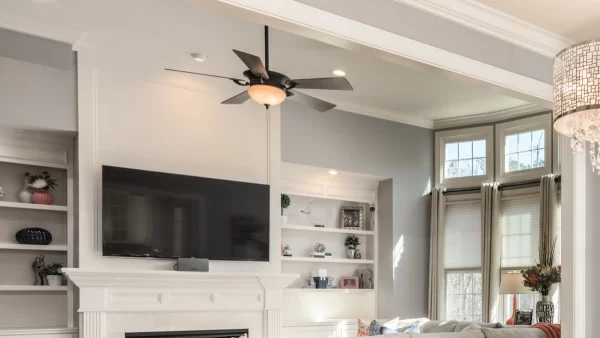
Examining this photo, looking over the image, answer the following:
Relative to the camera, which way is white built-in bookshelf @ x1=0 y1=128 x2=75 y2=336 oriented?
toward the camera

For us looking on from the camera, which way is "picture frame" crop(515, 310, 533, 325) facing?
facing the viewer

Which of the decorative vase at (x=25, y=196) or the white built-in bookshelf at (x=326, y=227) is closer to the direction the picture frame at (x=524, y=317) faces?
the decorative vase

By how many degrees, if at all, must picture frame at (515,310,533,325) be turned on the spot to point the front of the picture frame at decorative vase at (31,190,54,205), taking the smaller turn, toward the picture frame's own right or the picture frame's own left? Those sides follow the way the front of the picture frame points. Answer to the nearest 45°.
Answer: approximately 45° to the picture frame's own right

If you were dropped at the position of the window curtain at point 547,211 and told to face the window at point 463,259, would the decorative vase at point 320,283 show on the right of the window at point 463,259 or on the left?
left

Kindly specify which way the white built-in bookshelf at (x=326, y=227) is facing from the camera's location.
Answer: facing the viewer and to the right of the viewer

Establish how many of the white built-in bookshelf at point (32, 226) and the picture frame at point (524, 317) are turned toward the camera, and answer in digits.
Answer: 2

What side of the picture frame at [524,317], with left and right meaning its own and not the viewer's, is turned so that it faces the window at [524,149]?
back
